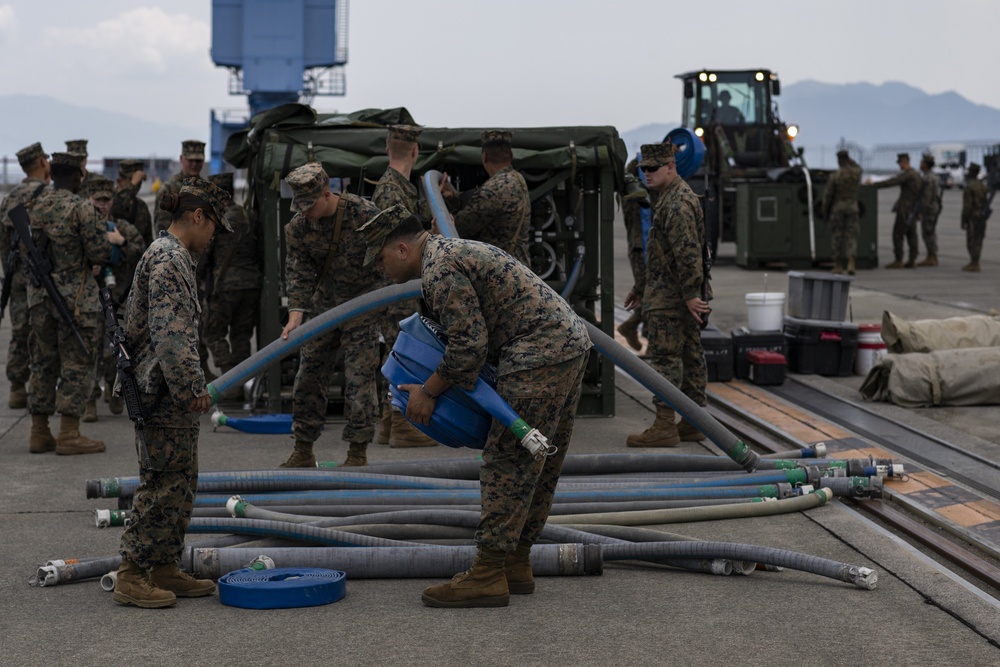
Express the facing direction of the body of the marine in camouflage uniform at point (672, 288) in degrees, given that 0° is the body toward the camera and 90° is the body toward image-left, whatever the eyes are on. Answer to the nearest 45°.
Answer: approximately 90°

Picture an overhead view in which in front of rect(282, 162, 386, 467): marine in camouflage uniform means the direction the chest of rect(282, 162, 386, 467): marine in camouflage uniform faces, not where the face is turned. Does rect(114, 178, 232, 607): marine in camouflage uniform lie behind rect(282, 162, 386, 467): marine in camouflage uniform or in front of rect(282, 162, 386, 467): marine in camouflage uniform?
in front

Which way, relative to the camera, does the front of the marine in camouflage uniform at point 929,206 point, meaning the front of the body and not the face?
to the viewer's left

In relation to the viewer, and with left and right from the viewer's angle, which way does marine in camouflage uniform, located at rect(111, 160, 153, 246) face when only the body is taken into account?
facing to the right of the viewer

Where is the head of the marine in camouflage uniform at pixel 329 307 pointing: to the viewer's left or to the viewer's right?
to the viewer's left

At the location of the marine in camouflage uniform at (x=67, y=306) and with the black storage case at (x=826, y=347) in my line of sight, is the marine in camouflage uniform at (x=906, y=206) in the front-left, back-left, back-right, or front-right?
front-left

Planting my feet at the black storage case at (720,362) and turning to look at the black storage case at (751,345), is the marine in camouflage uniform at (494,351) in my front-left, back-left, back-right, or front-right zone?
back-right
